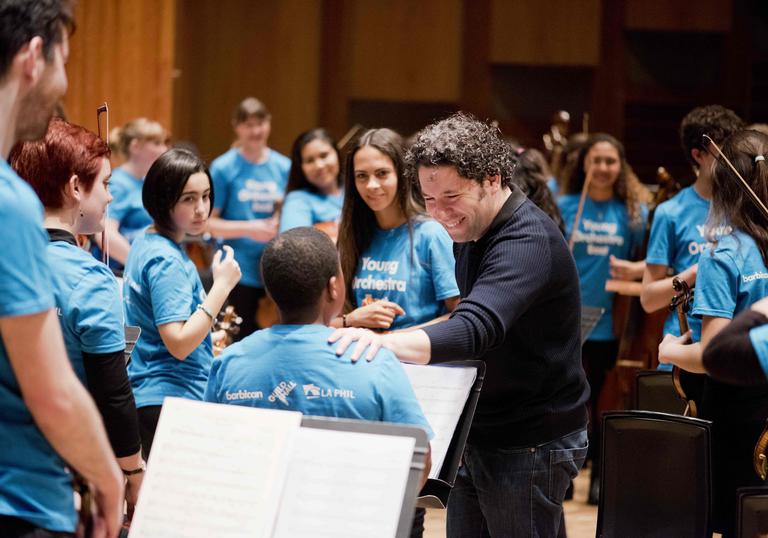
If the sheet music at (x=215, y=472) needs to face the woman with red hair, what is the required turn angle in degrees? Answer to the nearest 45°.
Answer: approximately 135° to its right

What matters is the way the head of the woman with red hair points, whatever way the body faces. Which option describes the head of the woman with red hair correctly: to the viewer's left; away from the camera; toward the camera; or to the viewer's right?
to the viewer's right

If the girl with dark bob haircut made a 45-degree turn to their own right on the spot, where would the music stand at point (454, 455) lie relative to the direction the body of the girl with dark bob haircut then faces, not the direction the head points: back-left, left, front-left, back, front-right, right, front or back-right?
front

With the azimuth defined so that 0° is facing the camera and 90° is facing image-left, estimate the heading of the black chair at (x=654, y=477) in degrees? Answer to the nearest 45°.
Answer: approximately 180°

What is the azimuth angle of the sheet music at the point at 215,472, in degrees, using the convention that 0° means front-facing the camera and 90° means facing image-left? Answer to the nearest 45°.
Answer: approximately 0°

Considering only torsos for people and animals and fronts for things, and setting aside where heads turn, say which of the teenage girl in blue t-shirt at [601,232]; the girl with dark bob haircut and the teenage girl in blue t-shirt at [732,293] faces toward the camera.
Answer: the teenage girl in blue t-shirt at [601,232]

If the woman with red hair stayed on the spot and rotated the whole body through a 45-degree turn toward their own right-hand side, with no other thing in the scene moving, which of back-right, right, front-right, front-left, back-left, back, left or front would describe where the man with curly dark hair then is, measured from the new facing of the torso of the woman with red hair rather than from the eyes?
front

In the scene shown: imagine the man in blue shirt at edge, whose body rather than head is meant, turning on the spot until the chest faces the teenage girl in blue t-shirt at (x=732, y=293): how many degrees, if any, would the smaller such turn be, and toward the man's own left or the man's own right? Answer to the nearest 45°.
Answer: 0° — they already face them

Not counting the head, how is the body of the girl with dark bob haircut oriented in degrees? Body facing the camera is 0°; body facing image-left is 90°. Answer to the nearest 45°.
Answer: approximately 270°

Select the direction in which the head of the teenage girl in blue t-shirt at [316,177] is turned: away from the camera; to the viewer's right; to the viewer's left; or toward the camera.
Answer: toward the camera

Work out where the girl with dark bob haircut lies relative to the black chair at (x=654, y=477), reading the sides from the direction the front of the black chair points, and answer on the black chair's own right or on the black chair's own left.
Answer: on the black chair's own left

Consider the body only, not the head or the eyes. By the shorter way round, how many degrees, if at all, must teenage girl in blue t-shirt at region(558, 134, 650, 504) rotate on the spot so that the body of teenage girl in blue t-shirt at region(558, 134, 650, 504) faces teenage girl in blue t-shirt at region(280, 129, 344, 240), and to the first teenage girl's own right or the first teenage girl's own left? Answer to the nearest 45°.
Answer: approximately 90° to the first teenage girl's own right

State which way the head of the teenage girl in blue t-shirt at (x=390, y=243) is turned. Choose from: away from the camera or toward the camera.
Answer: toward the camera

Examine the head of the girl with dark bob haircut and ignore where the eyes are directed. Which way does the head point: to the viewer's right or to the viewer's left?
to the viewer's right

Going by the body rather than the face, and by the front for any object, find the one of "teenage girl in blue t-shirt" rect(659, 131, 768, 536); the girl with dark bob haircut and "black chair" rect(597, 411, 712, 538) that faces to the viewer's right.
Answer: the girl with dark bob haircut
